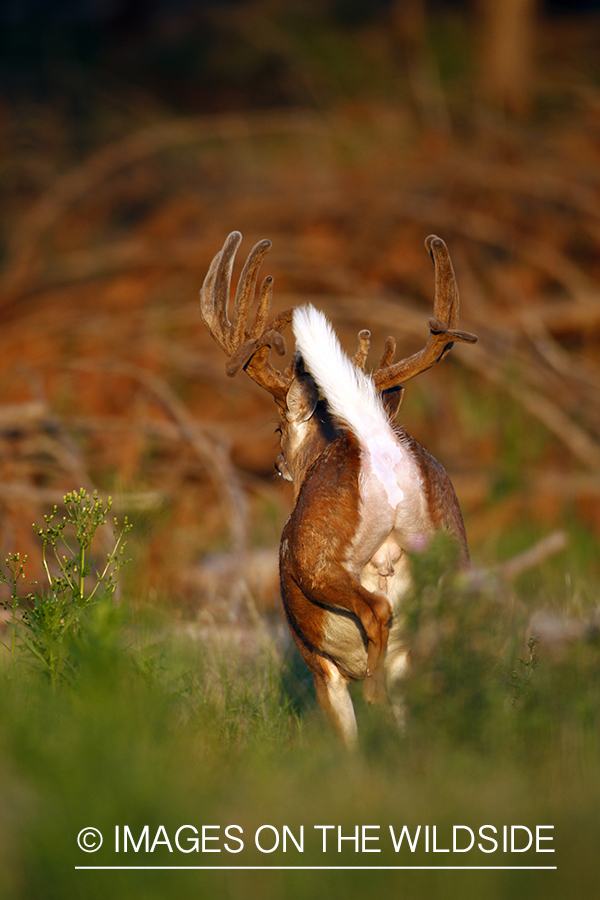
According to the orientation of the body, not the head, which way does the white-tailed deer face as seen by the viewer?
away from the camera
